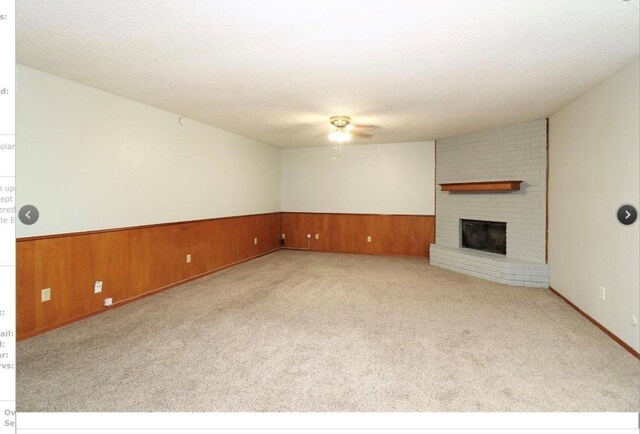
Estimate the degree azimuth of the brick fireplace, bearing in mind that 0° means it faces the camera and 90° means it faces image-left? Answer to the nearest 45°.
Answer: approximately 45°
